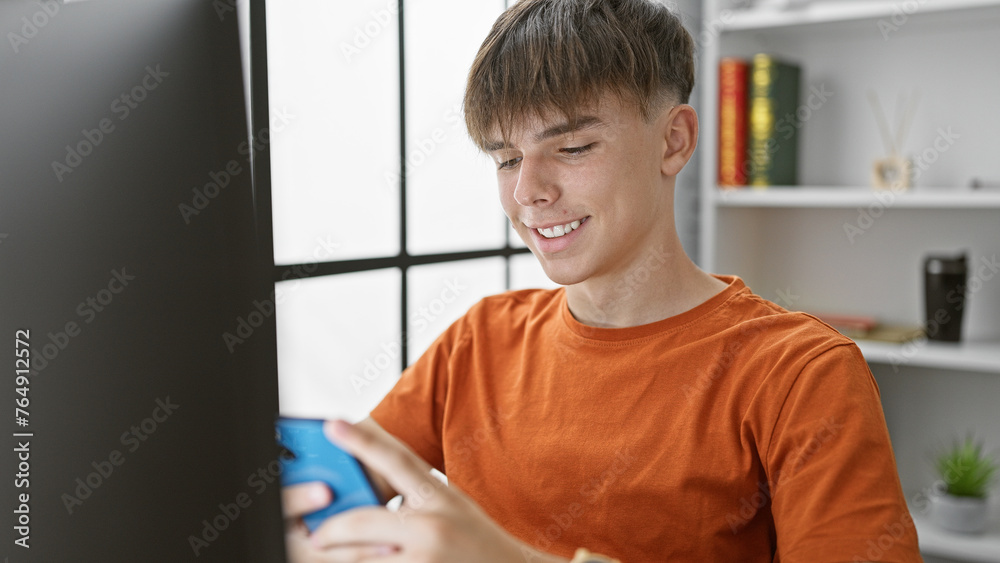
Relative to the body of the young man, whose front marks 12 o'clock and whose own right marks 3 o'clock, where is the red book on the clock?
The red book is roughly at 5 o'clock from the young man.

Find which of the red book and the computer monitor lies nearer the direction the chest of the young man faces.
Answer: the computer monitor

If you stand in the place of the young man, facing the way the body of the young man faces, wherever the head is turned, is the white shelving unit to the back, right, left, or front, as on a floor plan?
back

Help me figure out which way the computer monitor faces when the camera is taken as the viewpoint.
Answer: facing away from the viewer and to the right of the viewer

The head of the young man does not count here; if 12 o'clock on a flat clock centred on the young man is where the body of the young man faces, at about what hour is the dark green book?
The dark green book is roughly at 5 o'clock from the young man.

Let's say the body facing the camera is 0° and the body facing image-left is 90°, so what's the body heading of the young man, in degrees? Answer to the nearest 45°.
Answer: approximately 45°

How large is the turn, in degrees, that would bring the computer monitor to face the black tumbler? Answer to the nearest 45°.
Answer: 0° — it already faces it

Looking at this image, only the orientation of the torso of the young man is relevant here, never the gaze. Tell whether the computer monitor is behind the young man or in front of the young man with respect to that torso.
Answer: in front

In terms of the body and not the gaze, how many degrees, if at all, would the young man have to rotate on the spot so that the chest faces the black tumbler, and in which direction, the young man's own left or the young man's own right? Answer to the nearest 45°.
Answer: approximately 180°
